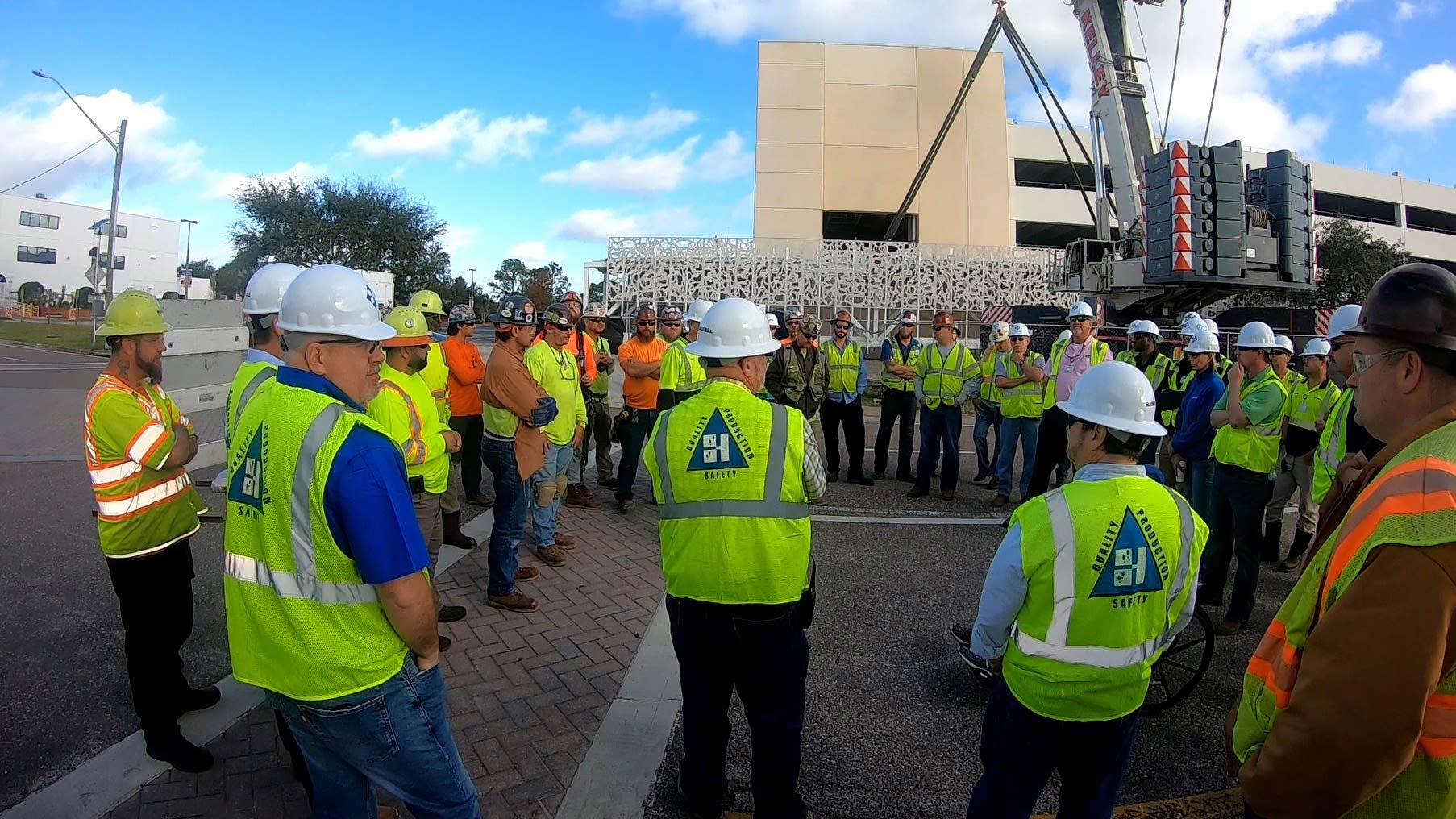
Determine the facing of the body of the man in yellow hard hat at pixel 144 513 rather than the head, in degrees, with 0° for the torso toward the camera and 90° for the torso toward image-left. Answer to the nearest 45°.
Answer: approximately 270°

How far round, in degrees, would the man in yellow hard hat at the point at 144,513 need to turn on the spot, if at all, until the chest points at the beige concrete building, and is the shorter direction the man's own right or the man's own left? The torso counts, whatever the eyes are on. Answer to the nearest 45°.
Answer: approximately 45° to the man's own left

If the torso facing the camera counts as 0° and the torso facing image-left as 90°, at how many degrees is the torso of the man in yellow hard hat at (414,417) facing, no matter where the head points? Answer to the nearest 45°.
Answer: approximately 270°

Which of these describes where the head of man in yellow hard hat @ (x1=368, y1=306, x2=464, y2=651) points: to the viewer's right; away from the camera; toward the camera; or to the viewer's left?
to the viewer's right

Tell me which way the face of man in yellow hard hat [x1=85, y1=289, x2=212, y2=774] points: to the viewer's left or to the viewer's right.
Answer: to the viewer's right

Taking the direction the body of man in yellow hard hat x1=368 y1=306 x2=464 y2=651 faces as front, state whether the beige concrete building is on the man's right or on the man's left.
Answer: on the man's left

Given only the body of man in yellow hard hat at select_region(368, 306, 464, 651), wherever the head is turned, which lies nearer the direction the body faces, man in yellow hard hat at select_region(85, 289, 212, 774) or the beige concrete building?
the beige concrete building

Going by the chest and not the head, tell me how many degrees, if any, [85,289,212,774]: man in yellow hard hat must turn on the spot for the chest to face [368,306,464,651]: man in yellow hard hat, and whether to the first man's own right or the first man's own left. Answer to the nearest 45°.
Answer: approximately 45° to the first man's own left

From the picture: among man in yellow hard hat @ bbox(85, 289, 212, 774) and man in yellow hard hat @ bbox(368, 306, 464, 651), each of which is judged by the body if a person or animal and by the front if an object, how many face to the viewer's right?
2
